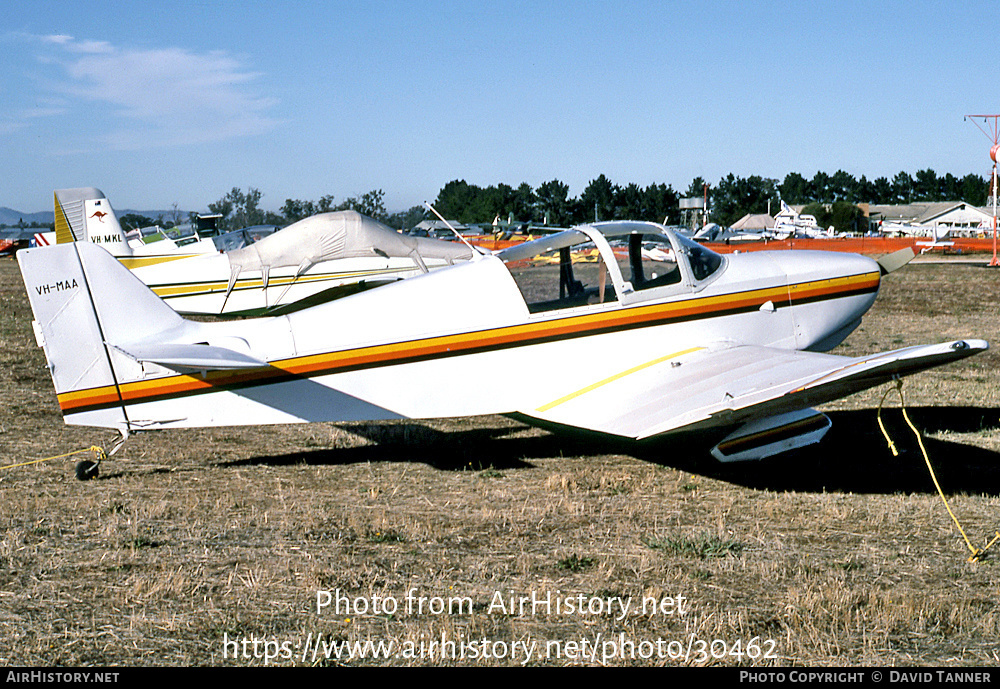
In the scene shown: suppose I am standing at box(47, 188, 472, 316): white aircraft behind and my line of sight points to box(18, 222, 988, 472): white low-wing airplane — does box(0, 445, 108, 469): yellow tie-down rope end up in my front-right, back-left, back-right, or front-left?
front-right

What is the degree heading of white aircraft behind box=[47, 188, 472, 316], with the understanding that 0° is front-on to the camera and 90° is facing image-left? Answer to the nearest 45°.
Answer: approximately 270°

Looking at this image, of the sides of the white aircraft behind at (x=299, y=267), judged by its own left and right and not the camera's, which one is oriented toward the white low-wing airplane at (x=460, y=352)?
right

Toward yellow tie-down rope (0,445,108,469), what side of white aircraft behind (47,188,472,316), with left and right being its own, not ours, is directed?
right
